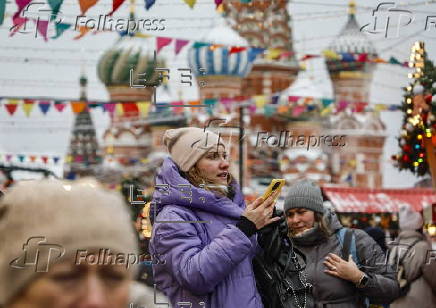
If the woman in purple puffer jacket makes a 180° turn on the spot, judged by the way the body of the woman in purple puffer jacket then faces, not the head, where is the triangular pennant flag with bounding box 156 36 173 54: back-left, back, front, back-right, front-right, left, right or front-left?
front-right

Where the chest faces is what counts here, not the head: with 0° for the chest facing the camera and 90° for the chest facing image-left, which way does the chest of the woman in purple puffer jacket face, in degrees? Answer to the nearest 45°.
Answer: approximately 315°

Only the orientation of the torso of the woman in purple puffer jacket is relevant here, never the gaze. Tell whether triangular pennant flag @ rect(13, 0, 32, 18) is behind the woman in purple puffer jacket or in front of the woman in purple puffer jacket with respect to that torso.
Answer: behind

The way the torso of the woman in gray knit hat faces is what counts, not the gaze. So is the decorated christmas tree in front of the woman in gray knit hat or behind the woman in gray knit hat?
behind

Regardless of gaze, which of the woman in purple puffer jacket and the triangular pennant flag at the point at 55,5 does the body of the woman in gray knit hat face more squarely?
the woman in purple puffer jacket

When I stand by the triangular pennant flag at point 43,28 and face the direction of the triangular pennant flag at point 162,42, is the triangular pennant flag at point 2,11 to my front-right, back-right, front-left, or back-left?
back-right

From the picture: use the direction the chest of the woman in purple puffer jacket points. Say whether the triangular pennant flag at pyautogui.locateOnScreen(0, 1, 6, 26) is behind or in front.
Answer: behind

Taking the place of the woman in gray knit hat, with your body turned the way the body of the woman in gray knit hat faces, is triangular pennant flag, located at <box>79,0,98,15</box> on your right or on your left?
on your right
